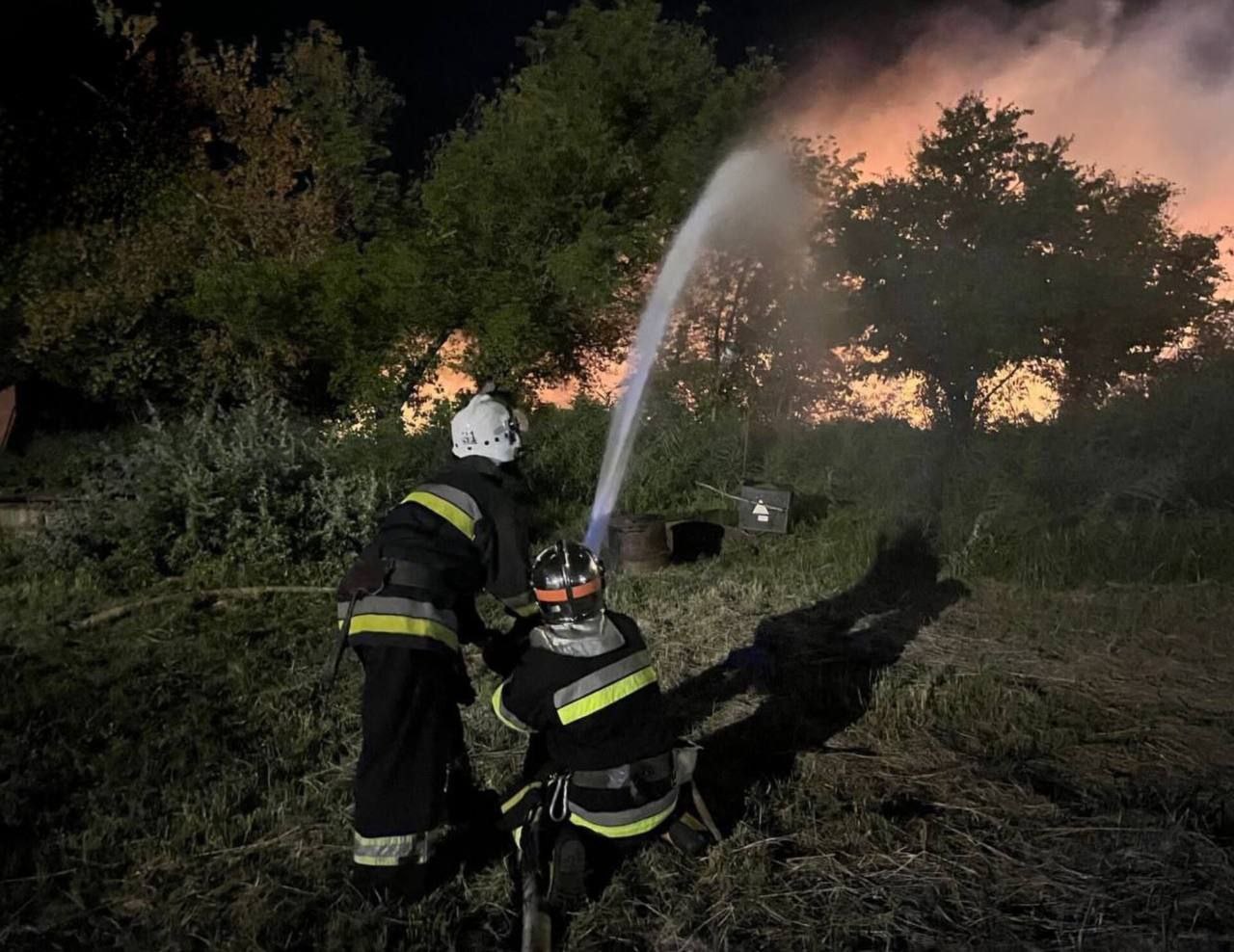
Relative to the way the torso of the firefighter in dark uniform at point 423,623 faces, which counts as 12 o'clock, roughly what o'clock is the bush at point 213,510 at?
The bush is roughly at 10 o'clock from the firefighter in dark uniform.

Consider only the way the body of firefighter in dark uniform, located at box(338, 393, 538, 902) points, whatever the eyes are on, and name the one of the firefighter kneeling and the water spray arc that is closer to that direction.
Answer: the water spray arc

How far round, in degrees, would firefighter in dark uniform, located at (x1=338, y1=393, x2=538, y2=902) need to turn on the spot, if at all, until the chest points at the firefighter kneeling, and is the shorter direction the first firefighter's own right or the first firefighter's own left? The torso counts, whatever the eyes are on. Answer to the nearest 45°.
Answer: approximately 45° to the first firefighter's own right

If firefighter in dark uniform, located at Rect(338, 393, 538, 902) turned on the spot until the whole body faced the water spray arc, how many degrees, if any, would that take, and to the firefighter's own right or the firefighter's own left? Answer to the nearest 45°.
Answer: approximately 45° to the firefighter's own left

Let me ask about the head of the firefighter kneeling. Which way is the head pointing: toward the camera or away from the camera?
away from the camera

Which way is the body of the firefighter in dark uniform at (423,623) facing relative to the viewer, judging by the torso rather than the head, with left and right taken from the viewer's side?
facing away from the viewer and to the right of the viewer
